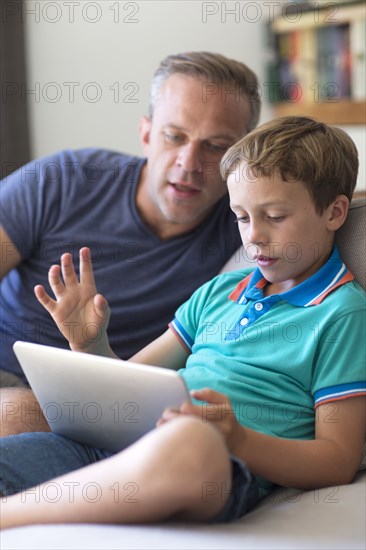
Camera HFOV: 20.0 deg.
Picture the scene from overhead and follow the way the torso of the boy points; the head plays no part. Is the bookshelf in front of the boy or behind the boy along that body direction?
behind

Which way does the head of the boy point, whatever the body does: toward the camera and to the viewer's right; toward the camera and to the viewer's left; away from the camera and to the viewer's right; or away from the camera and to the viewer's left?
toward the camera and to the viewer's left

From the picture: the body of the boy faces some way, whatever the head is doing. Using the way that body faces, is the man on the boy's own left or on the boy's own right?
on the boy's own right

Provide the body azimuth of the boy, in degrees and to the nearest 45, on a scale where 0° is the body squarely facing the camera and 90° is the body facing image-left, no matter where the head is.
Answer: approximately 45°

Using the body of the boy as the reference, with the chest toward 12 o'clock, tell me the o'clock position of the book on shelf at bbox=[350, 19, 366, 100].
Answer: The book on shelf is roughly at 5 o'clock from the boy.
